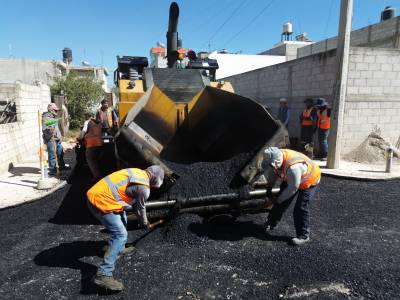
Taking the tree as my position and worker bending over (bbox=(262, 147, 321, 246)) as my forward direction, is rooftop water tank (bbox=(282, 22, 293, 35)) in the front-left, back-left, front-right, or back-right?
back-left

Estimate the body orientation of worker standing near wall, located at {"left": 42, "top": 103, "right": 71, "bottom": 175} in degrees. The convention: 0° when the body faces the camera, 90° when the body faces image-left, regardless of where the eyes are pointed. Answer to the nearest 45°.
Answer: approximately 315°

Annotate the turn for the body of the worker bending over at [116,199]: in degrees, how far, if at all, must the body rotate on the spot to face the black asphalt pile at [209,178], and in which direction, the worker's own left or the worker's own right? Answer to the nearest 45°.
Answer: approximately 45° to the worker's own left

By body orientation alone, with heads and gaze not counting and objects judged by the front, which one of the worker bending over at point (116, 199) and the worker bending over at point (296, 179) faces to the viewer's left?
the worker bending over at point (296, 179)

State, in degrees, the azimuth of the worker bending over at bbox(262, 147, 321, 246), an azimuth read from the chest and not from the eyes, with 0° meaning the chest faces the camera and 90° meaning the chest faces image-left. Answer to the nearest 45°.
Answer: approximately 90°

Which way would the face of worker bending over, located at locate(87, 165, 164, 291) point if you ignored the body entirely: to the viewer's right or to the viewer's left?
to the viewer's right

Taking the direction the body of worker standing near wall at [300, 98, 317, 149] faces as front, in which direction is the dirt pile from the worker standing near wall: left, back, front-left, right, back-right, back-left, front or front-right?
back-left

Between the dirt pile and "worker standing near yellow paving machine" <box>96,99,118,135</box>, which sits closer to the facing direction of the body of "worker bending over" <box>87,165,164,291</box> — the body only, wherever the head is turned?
the dirt pile

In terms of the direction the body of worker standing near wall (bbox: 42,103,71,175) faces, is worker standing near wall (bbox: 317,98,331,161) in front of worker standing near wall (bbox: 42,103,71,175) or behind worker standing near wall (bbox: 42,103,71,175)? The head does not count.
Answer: in front

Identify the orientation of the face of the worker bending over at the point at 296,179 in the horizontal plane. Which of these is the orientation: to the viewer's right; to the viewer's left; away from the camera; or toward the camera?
to the viewer's left

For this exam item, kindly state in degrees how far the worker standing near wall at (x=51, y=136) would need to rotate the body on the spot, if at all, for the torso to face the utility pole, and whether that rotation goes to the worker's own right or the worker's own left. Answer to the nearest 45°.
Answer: approximately 45° to the worker's own left

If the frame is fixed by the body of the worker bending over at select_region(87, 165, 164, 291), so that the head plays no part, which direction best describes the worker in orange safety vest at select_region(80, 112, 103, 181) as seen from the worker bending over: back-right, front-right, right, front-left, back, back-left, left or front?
left

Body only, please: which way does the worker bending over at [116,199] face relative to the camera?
to the viewer's right

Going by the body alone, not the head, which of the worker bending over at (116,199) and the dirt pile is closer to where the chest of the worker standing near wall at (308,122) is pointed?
the worker bending over

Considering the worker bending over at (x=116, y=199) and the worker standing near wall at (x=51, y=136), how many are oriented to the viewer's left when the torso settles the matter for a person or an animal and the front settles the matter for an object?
0

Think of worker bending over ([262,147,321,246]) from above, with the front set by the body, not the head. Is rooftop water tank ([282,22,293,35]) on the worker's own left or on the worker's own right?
on the worker's own right
